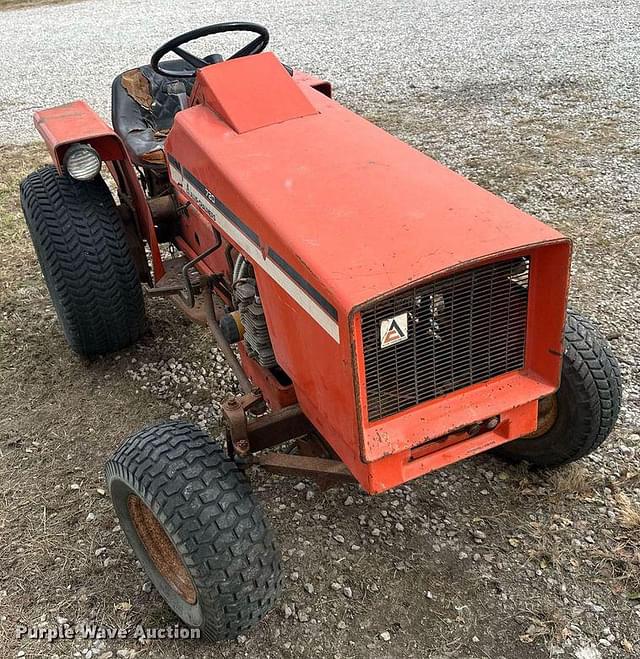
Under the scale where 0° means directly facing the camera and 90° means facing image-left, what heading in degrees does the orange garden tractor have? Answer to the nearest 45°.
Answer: approximately 315°
